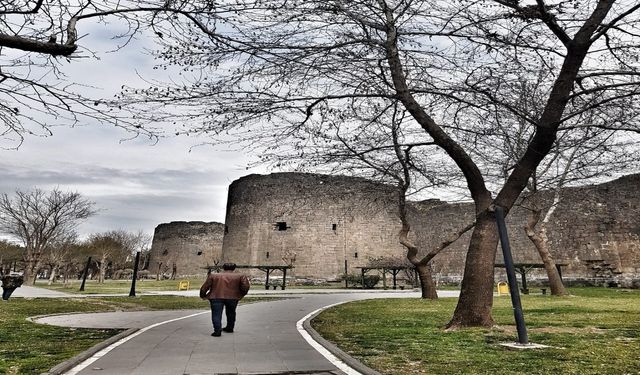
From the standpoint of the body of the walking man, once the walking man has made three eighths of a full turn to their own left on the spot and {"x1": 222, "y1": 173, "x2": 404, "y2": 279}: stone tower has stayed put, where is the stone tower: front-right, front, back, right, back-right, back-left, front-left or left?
back-right

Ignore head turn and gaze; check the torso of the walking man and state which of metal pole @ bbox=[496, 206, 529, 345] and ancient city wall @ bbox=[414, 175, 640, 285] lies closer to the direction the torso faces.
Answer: the ancient city wall

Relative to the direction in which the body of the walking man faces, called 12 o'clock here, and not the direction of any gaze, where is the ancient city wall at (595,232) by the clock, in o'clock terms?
The ancient city wall is roughly at 2 o'clock from the walking man.

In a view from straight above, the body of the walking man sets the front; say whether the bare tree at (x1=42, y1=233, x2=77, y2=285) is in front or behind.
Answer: in front

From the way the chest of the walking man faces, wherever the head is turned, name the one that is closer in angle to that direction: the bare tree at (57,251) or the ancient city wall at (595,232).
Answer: the bare tree

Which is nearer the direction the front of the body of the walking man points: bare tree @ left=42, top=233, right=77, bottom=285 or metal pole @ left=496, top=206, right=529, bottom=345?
the bare tree

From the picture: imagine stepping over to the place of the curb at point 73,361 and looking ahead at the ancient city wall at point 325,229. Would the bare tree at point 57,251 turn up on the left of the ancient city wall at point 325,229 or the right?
left

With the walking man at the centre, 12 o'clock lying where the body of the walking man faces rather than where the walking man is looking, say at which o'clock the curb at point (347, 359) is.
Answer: The curb is roughly at 5 o'clock from the walking man.

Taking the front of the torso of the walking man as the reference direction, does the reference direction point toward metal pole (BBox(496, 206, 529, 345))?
no

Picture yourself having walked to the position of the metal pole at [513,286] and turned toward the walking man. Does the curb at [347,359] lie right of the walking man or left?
left

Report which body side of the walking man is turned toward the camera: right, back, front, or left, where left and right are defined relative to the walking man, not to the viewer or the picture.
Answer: back
